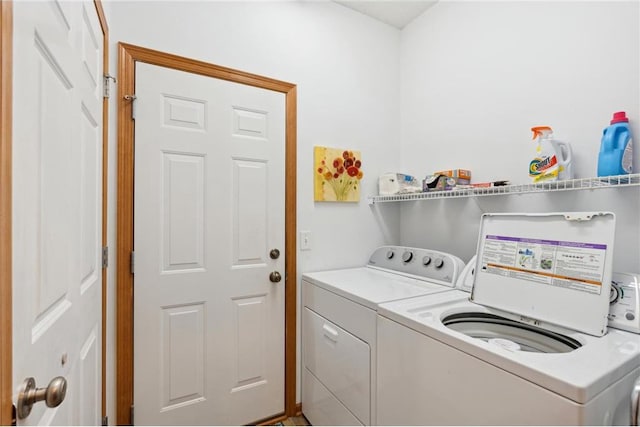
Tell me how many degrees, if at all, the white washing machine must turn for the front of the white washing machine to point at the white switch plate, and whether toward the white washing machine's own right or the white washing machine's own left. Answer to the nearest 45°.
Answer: approximately 45° to the white washing machine's own right

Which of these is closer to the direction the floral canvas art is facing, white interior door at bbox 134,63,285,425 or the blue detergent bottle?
the blue detergent bottle

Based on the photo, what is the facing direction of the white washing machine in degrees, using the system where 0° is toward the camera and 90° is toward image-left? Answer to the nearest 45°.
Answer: approximately 45°

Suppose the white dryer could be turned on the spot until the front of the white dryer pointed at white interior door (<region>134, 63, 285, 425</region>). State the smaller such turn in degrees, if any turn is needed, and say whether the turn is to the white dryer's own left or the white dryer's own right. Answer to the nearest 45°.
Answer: approximately 45° to the white dryer's own right

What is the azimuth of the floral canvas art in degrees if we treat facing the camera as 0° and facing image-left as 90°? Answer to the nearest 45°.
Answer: approximately 315°

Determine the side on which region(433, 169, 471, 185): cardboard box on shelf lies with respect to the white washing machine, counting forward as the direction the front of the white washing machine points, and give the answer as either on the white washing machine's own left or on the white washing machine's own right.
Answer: on the white washing machine's own right

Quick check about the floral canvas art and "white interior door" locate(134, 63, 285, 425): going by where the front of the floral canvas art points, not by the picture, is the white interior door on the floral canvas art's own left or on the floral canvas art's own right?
on the floral canvas art's own right
